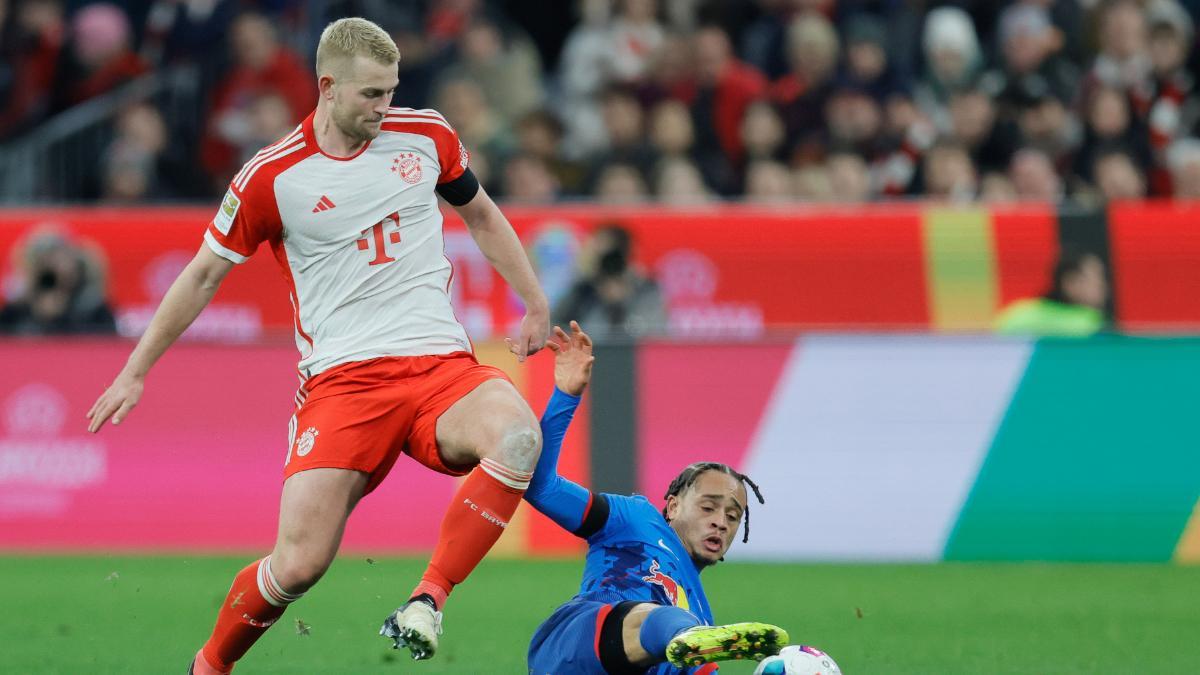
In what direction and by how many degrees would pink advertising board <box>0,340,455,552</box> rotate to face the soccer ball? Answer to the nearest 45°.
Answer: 0° — it already faces it

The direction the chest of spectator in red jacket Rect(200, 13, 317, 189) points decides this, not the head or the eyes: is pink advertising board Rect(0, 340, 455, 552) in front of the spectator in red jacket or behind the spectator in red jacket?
in front

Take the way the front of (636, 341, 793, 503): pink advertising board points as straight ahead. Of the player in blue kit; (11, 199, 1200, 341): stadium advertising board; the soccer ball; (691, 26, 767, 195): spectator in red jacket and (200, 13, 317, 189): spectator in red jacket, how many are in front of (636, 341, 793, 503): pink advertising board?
2

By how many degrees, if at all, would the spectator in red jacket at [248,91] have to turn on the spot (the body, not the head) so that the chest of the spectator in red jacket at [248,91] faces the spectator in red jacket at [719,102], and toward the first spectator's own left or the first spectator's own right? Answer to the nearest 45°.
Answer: approximately 90° to the first spectator's own left

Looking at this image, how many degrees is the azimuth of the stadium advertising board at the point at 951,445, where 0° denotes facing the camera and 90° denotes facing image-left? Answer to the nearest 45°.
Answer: approximately 0°

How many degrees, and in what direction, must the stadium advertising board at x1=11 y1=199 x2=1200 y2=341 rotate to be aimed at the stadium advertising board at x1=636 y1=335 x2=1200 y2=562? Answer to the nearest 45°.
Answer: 0° — it already faces it

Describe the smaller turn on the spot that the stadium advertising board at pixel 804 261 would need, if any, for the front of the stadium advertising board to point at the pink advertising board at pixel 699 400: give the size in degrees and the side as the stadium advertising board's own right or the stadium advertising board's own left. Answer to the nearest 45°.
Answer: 0° — it already faces it
